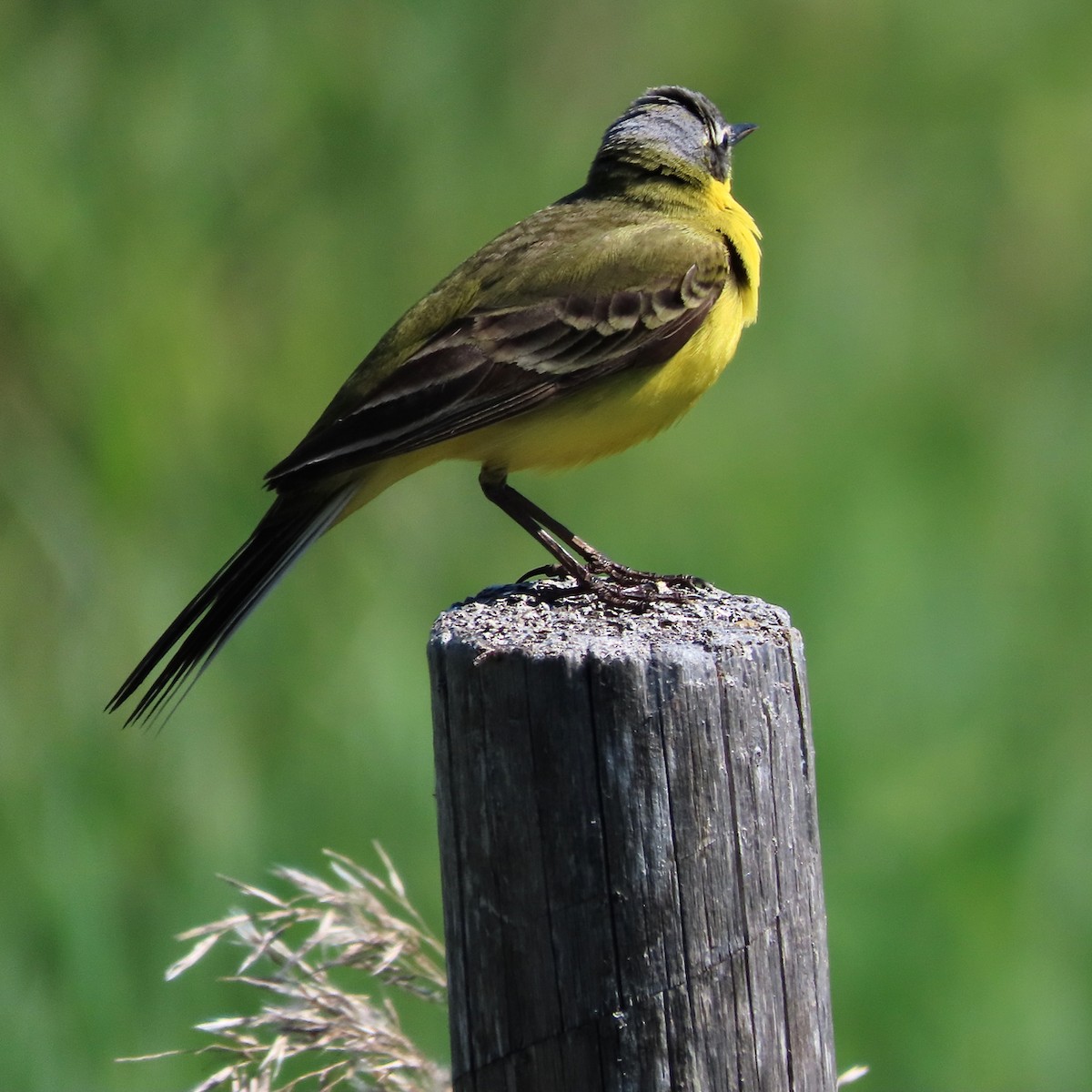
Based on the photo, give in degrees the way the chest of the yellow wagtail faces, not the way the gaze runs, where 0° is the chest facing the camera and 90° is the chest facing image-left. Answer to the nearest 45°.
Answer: approximately 270°
